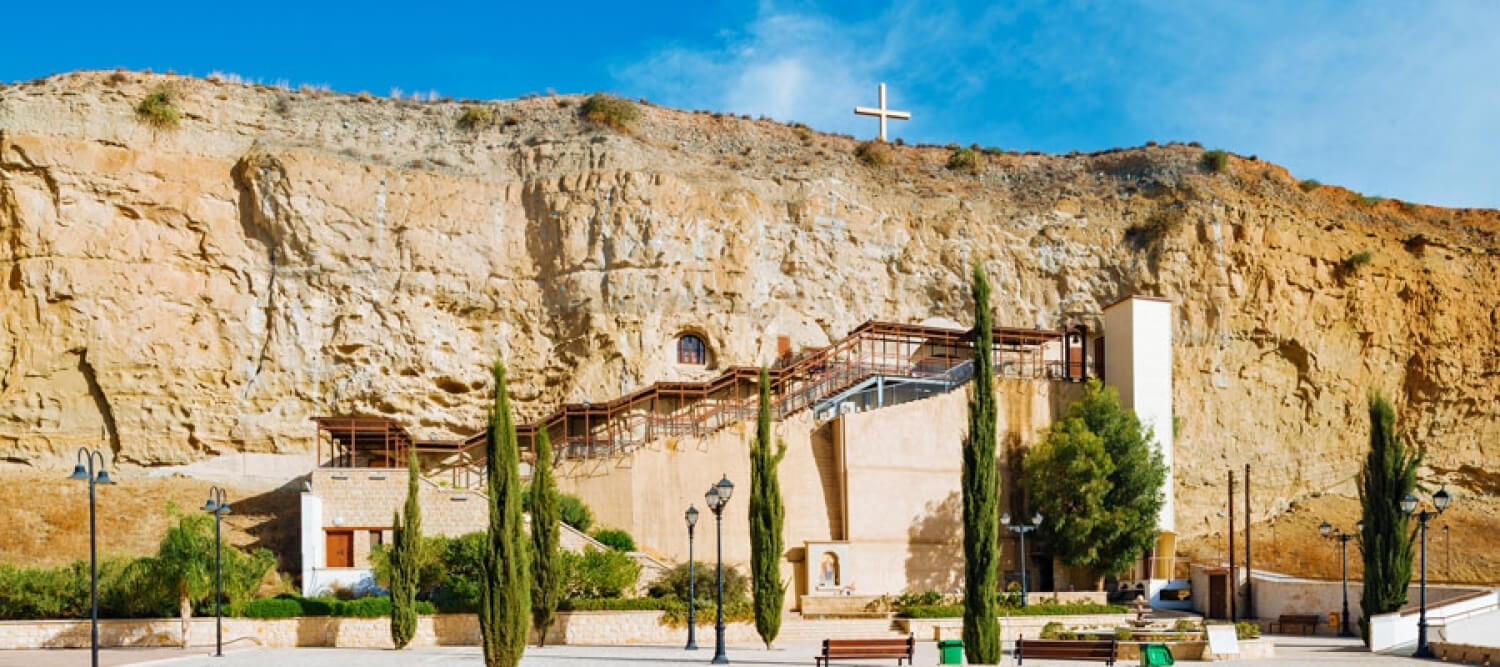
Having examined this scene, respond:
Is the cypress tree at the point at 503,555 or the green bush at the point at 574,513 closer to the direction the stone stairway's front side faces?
the cypress tree

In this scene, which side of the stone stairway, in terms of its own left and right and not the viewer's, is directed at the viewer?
front
